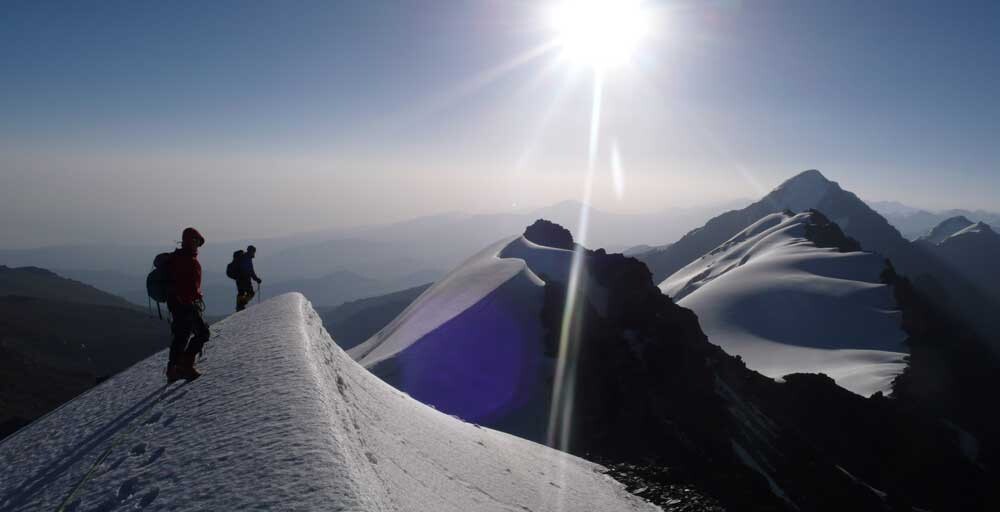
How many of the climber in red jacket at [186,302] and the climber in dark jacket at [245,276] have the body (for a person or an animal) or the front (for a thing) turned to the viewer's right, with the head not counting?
2

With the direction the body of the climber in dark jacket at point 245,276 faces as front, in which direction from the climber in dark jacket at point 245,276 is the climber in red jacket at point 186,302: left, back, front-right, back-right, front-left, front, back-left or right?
right

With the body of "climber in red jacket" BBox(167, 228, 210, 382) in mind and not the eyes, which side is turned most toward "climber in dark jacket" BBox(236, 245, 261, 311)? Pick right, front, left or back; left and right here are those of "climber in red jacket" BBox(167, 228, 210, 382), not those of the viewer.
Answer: left

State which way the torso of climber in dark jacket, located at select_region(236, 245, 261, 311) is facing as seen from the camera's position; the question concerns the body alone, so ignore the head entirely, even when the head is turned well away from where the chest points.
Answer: to the viewer's right

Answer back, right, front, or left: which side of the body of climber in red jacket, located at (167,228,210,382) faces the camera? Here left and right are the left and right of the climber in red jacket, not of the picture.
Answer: right
